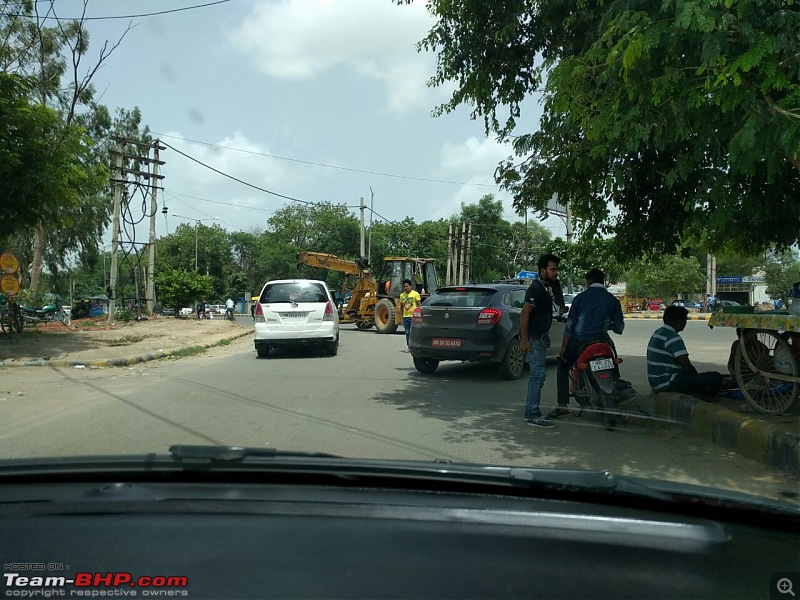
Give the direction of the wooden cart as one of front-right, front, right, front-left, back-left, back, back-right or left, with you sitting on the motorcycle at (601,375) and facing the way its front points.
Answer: right

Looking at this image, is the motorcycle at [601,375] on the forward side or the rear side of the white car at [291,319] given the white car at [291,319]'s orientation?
on the rear side

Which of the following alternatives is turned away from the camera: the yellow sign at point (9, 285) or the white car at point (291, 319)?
the white car

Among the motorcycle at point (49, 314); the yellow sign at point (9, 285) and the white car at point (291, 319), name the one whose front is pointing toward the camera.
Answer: the yellow sign

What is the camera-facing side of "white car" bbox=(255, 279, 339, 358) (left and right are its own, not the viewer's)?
back

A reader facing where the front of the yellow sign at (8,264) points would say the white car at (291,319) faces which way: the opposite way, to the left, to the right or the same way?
the opposite way

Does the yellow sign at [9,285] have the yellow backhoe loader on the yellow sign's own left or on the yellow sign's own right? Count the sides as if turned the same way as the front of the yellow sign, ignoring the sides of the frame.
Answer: on the yellow sign's own left

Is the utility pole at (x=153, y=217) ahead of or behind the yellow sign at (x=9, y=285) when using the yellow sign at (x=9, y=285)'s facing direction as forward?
behind

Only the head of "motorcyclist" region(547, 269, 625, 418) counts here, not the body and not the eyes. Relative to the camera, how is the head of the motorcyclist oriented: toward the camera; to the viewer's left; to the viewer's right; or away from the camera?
away from the camera

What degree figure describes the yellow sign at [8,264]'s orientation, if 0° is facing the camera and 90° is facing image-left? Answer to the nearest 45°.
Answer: approximately 0°

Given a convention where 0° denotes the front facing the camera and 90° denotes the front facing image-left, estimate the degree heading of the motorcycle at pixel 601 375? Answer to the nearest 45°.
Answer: approximately 180°
